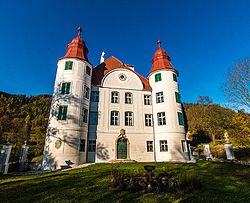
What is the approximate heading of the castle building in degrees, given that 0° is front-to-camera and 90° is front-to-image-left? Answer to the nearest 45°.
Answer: approximately 0°

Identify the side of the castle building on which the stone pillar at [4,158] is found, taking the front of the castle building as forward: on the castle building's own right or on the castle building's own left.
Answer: on the castle building's own right
